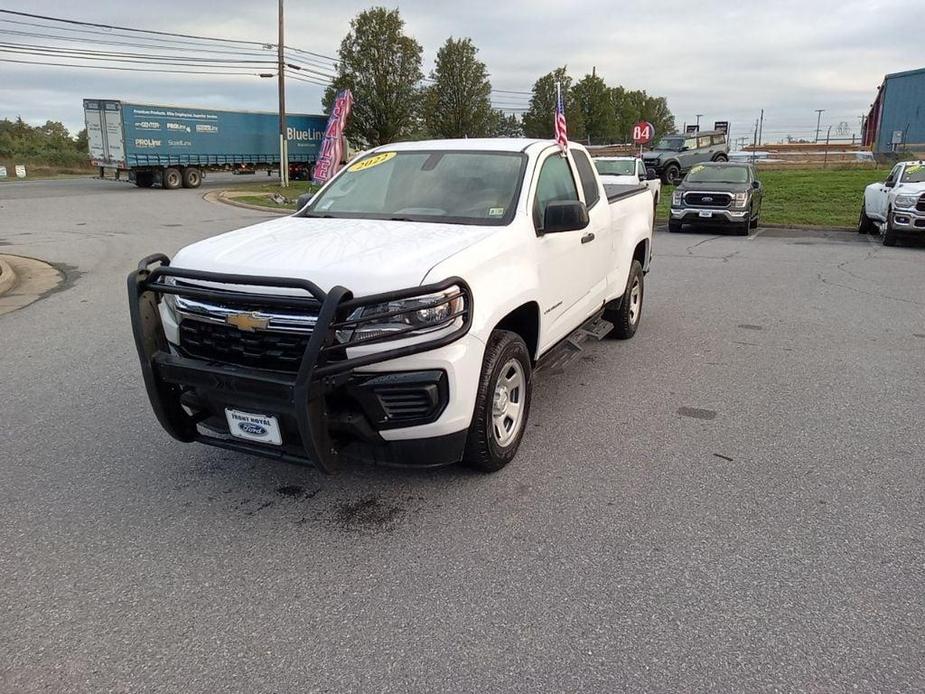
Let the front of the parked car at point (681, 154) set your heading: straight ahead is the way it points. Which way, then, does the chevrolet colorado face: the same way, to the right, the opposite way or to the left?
the same way

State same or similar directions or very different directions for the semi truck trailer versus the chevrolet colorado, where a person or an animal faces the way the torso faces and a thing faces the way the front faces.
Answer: very different directions

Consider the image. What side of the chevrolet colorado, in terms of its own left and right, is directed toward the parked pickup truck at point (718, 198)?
back

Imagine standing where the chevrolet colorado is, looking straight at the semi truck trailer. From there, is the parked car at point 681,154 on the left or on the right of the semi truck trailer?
right

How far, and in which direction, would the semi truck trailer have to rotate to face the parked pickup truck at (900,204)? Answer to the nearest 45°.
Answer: approximately 90° to its right

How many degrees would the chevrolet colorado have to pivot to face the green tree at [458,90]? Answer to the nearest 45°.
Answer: approximately 135° to its right

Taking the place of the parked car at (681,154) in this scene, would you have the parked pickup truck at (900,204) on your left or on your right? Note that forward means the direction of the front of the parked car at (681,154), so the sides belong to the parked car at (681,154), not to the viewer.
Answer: on your left

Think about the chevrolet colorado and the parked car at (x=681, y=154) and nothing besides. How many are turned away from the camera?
0

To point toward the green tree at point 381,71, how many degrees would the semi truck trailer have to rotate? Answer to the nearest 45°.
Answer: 0° — it already faces it

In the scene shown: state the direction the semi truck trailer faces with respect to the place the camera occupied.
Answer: facing away from the viewer and to the right of the viewer

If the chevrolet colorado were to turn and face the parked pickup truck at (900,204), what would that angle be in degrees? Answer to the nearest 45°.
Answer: approximately 180°

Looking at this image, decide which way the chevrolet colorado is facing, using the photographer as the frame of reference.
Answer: facing the viewer and to the left of the viewer
